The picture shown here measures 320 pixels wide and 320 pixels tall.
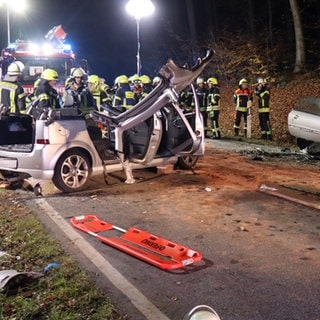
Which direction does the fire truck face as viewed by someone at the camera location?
facing the viewer

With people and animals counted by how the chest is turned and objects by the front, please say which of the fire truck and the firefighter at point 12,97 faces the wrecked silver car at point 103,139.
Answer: the fire truck

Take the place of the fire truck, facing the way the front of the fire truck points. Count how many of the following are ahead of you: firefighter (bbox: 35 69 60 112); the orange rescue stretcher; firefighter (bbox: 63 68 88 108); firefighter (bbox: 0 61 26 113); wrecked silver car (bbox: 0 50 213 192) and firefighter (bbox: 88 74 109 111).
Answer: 6

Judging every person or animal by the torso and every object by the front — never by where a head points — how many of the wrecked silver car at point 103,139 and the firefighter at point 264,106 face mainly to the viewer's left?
1

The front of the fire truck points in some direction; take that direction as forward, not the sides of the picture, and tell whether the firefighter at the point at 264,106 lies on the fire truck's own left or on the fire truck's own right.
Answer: on the fire truck's own left

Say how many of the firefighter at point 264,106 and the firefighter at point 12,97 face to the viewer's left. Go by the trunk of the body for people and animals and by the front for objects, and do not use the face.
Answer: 1

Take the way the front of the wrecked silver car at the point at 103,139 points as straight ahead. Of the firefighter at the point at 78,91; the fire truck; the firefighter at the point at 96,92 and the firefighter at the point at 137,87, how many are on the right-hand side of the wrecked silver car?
0

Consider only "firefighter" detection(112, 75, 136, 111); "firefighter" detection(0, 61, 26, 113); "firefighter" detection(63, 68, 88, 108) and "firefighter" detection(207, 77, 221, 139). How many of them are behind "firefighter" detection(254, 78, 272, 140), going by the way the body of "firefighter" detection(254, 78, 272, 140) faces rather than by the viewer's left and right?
0

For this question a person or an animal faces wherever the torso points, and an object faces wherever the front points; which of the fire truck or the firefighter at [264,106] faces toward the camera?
the fire truck

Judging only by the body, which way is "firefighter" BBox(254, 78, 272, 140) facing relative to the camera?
to the viewer's left
